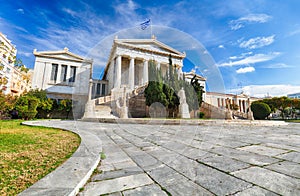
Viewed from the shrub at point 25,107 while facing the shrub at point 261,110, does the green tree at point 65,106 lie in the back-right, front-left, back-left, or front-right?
front-left

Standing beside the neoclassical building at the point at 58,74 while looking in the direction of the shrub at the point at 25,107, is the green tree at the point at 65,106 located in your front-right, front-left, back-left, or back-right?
front-left

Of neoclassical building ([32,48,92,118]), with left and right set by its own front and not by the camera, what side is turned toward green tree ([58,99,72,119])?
front

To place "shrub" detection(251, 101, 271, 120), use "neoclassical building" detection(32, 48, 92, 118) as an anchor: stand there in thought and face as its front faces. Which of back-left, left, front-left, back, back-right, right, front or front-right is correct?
front-left

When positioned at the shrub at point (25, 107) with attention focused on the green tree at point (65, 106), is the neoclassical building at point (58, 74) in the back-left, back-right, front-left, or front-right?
front-left

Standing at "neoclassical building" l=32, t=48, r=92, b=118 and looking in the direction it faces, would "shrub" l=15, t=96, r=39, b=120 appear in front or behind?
in front

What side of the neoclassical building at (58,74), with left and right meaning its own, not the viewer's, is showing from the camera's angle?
front

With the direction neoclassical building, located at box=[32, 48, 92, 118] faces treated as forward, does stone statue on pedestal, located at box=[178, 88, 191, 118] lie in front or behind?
in front

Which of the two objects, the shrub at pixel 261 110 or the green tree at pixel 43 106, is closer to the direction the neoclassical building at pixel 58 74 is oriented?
the green tree

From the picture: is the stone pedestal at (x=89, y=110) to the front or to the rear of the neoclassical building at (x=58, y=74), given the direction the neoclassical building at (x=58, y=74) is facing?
to the front

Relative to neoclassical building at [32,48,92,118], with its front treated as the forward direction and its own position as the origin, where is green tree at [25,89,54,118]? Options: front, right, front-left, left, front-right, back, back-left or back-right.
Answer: front
